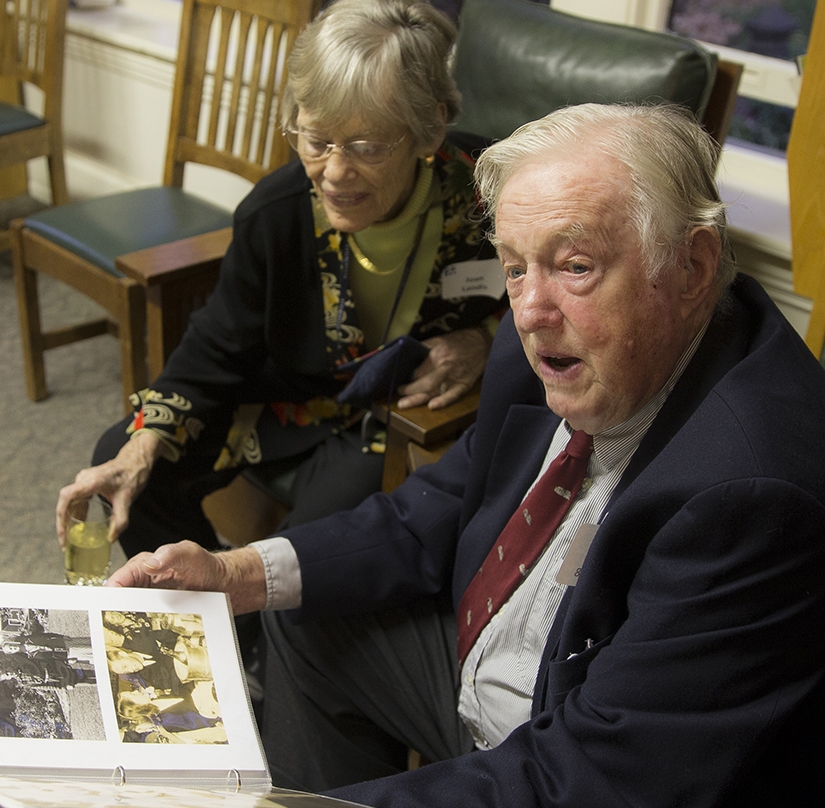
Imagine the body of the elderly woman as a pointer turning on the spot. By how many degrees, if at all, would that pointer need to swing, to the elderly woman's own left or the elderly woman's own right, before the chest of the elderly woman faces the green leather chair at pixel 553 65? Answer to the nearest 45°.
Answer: approximately 180°

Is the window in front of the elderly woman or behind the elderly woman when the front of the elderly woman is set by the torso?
behind

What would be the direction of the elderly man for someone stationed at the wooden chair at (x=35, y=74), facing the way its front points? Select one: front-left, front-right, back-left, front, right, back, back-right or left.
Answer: front-left

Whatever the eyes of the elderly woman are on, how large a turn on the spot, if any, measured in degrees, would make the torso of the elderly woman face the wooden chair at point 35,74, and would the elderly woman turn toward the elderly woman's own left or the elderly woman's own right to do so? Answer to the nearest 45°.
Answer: approximately 90° to the elderly woman's own right

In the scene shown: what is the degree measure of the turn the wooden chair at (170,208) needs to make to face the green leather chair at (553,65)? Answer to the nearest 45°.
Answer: approximately 90° to its left

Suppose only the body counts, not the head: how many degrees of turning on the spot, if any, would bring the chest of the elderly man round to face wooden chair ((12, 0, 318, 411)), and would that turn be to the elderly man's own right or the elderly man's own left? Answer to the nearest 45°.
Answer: approximately 90° to the elderly man's own right

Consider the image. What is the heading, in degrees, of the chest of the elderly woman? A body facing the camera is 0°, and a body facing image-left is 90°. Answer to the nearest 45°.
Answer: approximately 45°

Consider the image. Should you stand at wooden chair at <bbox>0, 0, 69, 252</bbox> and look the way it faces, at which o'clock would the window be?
The window is roughly at 9 o'clock from the wooden chair.
